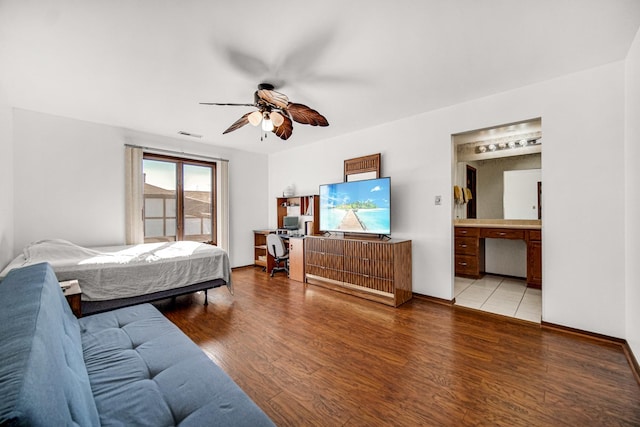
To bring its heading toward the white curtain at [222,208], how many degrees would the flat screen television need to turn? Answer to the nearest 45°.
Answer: approximately 45° to its right

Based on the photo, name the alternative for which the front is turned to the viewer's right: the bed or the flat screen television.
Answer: the bed

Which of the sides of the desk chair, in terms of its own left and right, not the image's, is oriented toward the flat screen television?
right

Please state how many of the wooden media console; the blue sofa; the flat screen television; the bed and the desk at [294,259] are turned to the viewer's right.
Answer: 2

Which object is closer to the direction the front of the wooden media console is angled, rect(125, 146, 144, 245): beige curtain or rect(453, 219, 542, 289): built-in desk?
the beige curtain

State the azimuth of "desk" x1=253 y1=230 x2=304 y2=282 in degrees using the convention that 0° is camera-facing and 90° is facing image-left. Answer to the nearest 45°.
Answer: approximately 45°

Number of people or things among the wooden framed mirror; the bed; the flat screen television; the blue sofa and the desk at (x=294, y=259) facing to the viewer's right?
2

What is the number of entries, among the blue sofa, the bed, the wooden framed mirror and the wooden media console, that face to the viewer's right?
2

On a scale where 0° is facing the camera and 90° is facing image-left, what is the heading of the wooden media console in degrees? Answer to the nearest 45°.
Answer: approximately 45°

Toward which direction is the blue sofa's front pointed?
to the viewer's right

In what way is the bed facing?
to the viewer's right

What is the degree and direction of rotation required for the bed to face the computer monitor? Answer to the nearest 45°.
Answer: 0° — it already faces it

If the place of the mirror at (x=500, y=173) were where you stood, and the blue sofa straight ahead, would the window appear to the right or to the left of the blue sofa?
right

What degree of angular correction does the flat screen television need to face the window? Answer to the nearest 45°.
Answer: approximately 45° to its right

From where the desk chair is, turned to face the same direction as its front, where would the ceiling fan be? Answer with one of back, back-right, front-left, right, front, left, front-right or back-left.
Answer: back-right

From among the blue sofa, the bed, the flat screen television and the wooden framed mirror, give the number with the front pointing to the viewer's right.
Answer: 2
